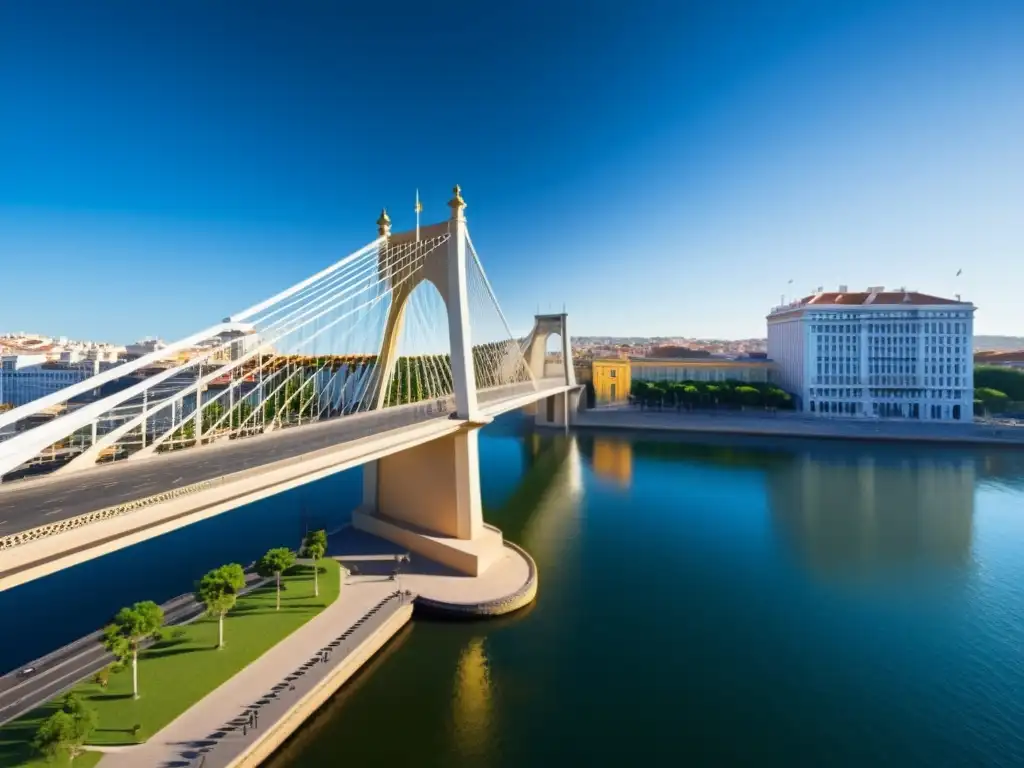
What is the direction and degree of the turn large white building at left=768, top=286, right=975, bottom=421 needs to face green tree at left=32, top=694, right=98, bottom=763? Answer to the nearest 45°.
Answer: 0° — it already faces it

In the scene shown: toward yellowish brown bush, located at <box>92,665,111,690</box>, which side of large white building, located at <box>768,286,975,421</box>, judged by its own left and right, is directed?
front

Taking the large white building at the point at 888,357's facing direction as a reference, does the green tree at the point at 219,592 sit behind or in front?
in front

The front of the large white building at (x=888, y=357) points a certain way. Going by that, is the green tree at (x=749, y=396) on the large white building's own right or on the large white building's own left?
on the large white building's own right

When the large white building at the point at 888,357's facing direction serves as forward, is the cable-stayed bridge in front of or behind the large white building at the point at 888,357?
in front

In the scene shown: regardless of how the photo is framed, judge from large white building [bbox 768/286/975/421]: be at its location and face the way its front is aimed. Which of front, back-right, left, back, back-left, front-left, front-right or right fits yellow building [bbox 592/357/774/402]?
right

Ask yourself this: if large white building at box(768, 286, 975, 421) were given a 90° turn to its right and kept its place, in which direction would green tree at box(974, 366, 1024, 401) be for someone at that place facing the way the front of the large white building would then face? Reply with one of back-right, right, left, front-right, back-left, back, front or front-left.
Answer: back-right

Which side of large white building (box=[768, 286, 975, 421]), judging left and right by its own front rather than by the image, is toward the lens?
front

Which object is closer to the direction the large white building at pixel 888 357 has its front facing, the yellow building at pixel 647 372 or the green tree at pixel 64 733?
the green tree

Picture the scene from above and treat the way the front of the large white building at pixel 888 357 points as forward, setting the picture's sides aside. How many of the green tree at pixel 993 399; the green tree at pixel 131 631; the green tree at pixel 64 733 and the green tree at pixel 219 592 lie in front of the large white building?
3

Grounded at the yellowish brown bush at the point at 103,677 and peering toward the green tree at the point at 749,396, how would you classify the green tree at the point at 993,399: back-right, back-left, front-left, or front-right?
front-right
